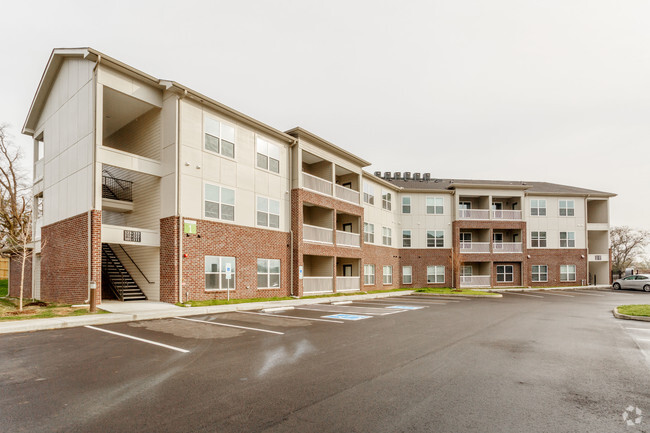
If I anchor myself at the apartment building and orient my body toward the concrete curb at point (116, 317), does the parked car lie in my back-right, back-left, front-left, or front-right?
back-left

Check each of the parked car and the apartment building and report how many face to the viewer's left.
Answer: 1

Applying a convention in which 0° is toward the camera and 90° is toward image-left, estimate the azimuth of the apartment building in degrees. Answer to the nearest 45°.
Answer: approximately 315°

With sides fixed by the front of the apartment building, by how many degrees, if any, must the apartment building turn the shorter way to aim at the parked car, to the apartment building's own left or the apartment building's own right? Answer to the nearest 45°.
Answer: approximately 90° to the apartment building's own left

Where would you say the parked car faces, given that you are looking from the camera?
facing to the left of the viewer

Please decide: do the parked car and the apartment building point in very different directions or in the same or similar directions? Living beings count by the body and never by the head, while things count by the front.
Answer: very different directions
